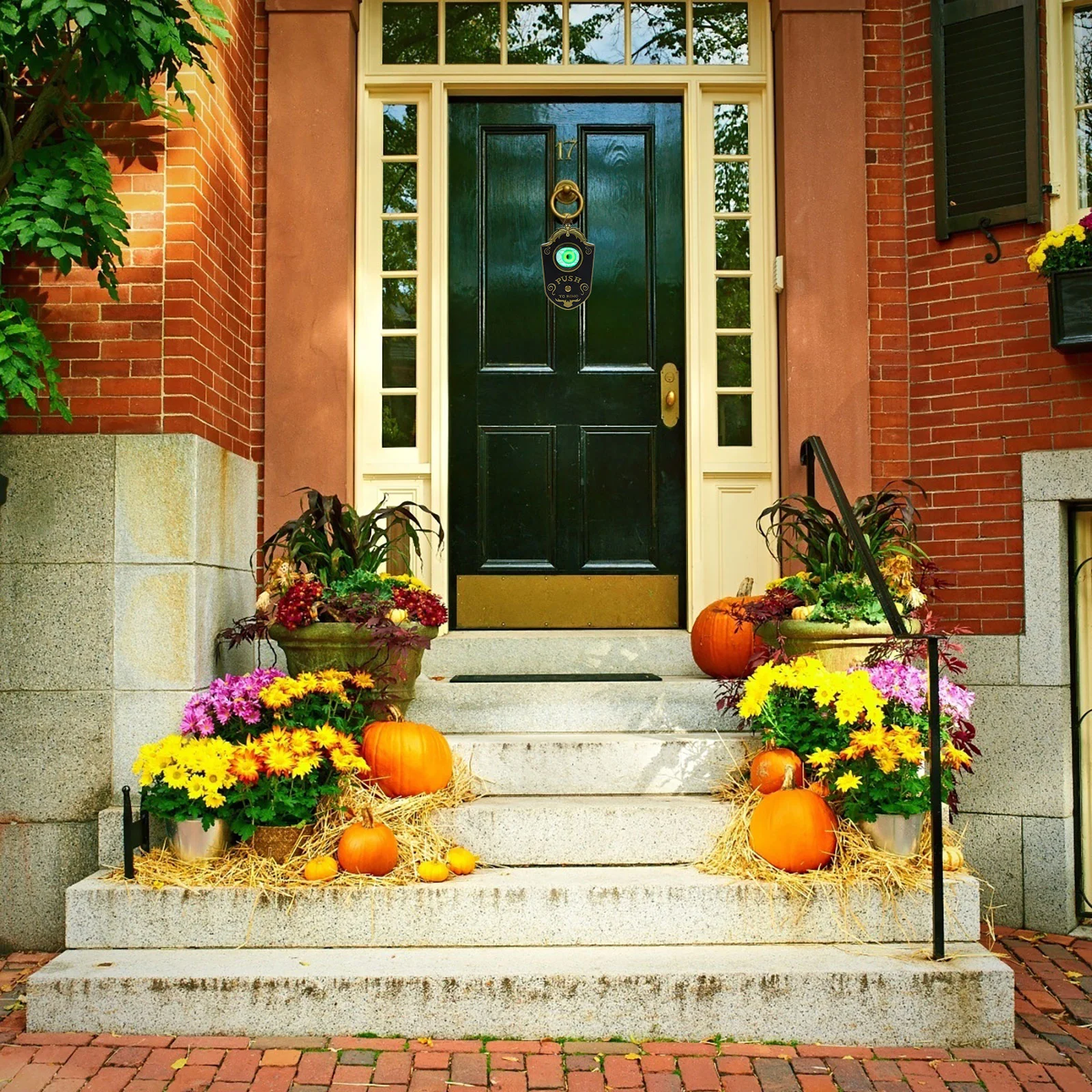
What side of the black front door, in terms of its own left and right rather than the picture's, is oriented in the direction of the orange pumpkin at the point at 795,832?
front

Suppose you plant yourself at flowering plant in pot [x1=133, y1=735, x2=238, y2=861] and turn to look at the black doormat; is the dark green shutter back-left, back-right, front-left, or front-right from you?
front-right

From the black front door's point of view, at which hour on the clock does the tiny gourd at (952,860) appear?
The tiny gourd is roughly at 11 o'clock from the black front door.

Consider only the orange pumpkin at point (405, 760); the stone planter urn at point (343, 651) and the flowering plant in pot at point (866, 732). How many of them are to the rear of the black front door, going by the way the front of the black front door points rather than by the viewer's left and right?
0

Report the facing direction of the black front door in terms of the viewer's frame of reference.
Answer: facing the viewer

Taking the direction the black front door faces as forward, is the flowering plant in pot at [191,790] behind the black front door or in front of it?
in front

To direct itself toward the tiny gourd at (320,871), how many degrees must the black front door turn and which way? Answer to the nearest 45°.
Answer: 0° — it already faces it

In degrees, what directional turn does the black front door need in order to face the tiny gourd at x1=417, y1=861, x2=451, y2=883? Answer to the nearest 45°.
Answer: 0° — it already faces it

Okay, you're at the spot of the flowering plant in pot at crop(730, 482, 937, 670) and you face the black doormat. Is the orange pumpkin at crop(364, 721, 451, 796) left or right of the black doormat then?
left

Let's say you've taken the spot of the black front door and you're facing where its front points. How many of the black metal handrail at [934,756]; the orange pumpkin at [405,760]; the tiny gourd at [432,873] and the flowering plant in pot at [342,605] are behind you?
0

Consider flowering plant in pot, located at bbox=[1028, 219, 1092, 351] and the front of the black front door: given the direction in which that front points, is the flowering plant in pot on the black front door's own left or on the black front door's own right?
on the black front door's own left

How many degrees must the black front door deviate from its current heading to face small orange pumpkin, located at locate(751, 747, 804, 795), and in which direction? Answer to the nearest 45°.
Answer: approximately 45° to its left

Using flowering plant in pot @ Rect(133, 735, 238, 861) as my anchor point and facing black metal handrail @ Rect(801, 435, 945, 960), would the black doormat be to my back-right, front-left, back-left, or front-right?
front-left

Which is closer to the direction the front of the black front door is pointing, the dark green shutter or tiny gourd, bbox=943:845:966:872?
the tiny gourd
